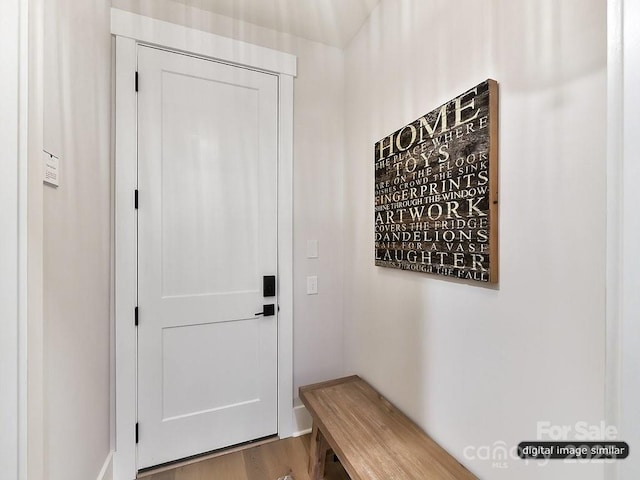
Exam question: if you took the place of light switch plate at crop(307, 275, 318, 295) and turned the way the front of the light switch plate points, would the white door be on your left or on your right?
on your right

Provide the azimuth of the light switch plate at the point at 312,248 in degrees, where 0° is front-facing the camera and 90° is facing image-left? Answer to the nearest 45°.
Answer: approximately 0°

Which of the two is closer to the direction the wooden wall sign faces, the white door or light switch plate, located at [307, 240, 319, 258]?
the white door

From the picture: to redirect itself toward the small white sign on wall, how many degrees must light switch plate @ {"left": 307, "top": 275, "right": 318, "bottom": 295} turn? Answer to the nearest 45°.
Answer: approximately 45° to its right

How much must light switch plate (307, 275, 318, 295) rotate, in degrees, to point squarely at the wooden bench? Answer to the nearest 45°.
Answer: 0° — it already faces it

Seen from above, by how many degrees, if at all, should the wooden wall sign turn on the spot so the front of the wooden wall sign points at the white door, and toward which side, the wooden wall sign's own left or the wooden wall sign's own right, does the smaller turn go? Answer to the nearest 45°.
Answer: approximately 45° to the wooden wall sign's own right

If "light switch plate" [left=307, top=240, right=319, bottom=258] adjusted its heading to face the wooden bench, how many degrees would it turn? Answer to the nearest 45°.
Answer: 0° — it already faces it

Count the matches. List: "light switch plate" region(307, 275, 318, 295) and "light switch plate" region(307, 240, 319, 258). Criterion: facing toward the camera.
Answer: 2

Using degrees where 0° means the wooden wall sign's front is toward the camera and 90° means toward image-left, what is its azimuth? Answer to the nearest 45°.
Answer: approximately 45°

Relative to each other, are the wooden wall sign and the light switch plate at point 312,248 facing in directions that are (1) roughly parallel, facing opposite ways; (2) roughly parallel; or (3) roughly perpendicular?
roughly perpendicular

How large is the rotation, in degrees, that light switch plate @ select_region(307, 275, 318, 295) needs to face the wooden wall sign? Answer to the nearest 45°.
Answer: approximately 45° to its left
